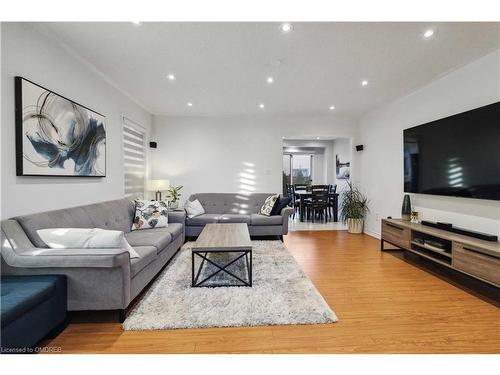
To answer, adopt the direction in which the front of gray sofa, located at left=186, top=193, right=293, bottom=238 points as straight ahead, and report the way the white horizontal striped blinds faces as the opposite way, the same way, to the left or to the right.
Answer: to the left

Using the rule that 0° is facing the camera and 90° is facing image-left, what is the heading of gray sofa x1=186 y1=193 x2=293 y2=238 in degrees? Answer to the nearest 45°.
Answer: approximately 0°

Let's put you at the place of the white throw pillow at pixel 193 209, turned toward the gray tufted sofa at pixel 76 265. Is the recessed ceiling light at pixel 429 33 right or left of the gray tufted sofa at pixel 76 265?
left

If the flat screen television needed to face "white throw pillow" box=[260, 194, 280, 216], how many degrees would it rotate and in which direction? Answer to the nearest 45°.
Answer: approximately 45° to its right

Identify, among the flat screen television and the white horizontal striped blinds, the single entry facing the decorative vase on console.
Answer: the white horizontal striped blinds

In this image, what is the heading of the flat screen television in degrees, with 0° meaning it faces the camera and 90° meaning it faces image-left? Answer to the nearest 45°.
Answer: approximately 45°

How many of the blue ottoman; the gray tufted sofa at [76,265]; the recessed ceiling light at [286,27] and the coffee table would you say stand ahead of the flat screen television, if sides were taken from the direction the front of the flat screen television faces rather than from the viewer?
4

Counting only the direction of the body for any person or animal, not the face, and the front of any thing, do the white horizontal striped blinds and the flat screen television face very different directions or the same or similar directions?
very different directions

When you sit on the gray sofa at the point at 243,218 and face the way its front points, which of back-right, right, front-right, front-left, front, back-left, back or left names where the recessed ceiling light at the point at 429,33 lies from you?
front-left

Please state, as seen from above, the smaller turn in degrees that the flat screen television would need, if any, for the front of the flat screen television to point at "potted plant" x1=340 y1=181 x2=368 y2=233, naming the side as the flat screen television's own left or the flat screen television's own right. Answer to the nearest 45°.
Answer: approximately 90° to the flat screen television's own right

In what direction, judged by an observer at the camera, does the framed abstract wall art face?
facing the viewer and to the right of the viewer

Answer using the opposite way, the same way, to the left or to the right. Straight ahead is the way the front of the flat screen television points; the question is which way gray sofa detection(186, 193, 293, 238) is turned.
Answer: to the left

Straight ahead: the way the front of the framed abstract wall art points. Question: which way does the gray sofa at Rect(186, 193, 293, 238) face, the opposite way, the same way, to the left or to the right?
to the right

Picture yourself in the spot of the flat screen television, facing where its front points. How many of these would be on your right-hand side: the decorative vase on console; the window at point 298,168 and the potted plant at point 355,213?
3

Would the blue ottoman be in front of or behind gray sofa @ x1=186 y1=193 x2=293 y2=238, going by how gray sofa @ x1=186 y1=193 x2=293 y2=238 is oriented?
in front

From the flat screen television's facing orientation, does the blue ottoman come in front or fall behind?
in front

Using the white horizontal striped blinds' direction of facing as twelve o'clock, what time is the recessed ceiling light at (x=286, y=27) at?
The recessed ceiling light is roughly at 1 o'clock from the white horizontal striped blinds.
